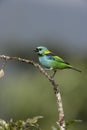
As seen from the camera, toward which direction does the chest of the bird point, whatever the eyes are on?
to the viewer's left
